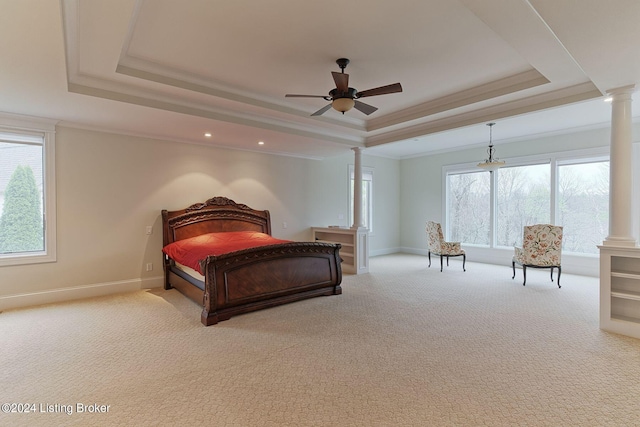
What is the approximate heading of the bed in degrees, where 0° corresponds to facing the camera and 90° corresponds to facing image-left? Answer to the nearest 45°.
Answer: approximately 315°

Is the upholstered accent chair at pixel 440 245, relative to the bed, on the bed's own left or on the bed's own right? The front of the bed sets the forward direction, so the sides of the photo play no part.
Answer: on the bed's own left

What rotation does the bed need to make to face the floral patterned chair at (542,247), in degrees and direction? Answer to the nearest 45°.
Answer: approximately 45° to its left

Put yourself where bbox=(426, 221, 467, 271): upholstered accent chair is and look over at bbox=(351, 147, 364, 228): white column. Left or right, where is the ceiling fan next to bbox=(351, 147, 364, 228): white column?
left
